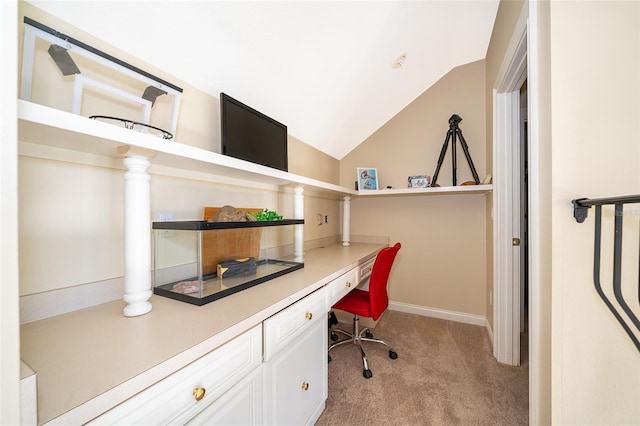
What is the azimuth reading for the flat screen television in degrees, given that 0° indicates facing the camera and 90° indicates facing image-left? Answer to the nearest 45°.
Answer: approximately 315°

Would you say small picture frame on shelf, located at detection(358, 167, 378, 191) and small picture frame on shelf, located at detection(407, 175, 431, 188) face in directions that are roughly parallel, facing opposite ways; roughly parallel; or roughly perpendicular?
roughly parallel

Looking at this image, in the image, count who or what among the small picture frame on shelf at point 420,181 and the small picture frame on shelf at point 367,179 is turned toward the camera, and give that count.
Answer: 2

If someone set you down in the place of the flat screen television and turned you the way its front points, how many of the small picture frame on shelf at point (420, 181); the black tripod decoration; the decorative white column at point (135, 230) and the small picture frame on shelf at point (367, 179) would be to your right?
1

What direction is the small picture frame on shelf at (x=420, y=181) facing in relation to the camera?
toward the camera

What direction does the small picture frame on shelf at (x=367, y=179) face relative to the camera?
toward the camera

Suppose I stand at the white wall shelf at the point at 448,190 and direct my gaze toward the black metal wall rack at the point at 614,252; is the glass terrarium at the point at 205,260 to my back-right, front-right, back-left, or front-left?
front-right

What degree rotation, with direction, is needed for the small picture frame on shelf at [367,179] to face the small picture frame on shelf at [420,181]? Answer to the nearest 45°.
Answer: approximately 90° to its left

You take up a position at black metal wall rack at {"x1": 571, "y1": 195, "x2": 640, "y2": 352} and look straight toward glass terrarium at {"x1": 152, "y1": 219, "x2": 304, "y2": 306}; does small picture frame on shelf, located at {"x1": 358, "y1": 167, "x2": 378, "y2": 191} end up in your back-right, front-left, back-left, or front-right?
front-right

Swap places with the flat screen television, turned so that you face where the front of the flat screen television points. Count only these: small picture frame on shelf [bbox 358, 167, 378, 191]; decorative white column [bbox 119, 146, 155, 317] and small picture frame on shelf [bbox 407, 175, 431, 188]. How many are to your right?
1

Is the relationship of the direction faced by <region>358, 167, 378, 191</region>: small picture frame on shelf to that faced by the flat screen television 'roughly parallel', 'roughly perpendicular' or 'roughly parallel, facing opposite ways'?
roughly perpendicular
